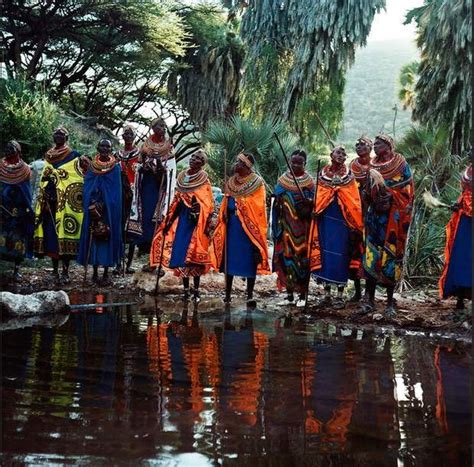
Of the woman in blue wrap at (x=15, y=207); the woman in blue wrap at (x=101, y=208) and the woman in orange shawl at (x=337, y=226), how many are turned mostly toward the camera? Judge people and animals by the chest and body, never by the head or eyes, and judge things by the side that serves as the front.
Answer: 3

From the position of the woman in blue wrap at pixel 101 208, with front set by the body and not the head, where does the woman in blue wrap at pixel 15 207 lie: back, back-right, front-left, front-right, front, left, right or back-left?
right

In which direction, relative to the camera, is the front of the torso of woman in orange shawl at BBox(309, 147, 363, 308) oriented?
toward the camera

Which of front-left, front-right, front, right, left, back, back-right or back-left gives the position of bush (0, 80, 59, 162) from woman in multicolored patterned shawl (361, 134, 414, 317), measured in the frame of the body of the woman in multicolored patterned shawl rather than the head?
right

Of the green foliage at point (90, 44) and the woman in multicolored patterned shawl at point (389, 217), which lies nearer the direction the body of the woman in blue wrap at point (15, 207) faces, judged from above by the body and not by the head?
the woman in multicolored patterned shawl

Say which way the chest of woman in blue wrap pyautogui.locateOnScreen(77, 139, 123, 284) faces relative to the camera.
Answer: toward the camera

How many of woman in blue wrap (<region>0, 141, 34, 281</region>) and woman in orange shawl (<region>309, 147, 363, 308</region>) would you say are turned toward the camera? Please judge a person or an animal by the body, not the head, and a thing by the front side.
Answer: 2

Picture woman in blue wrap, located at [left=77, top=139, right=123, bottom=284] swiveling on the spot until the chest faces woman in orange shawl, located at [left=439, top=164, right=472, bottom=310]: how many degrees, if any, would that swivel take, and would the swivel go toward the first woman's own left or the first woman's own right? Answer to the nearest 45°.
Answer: approximately 45° to the first woman's own left

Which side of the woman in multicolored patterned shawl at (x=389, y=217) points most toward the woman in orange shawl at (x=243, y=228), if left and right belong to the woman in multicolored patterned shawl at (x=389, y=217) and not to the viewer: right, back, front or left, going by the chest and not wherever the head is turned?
right

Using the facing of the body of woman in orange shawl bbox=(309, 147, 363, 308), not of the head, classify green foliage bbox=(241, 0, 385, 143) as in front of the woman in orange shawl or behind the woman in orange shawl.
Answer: behind

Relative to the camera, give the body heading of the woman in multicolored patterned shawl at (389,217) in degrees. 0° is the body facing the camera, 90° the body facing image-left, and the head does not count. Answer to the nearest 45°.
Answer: approximately 45°

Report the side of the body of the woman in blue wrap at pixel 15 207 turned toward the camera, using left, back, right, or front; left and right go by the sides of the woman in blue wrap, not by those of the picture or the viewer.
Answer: front
